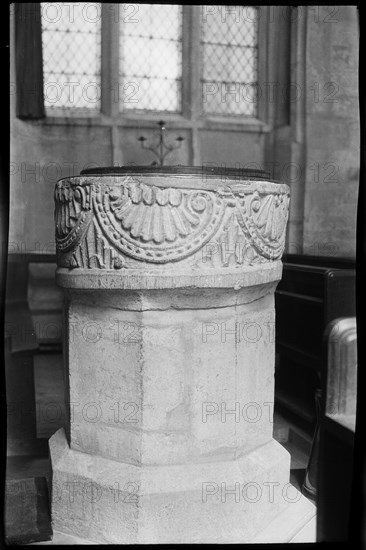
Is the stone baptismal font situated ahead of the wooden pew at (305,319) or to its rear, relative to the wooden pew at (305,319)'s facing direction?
to the rear

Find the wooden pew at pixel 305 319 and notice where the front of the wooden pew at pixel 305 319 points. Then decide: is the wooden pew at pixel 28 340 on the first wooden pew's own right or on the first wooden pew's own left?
on the first wooden pew's own left

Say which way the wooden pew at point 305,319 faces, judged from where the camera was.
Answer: facing away from the viewer and to the right of the viewer
